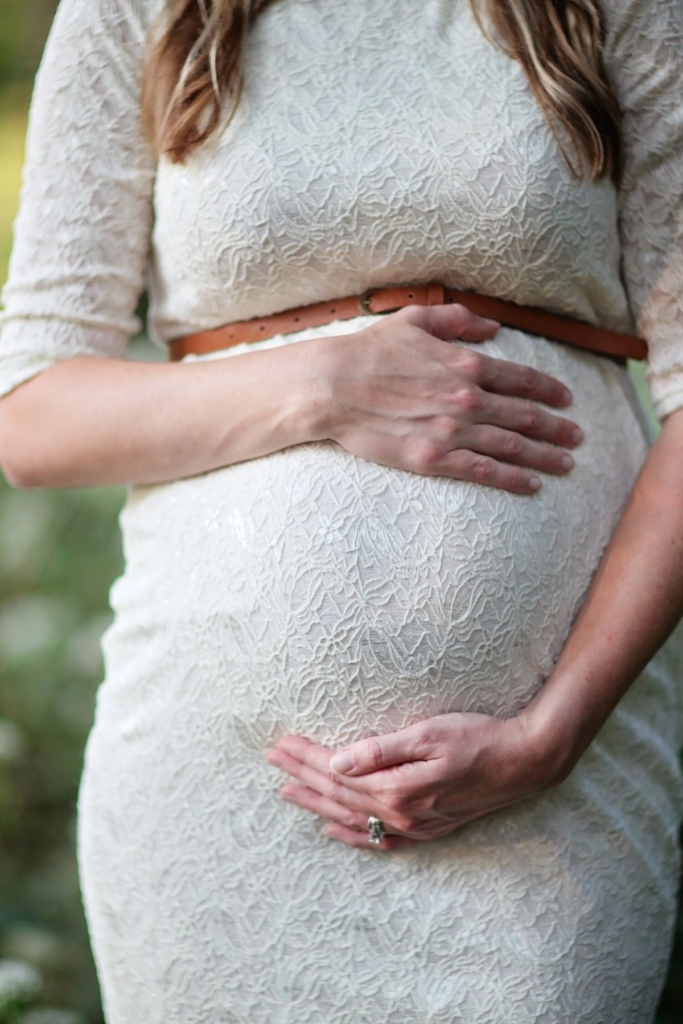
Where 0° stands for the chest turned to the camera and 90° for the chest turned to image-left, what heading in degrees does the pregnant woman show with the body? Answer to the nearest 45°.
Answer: approximately 0°
